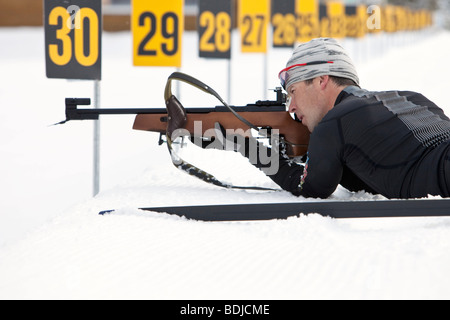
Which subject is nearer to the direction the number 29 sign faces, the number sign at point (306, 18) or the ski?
the ski

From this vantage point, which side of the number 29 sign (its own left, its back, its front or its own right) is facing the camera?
front

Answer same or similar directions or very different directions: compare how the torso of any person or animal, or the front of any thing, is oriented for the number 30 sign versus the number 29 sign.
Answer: same or similar directions

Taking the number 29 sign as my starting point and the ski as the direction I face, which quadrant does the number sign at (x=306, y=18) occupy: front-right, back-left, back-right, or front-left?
back-left

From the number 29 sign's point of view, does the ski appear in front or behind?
in front

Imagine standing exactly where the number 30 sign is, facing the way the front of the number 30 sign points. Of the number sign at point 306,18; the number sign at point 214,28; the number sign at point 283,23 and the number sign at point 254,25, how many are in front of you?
0

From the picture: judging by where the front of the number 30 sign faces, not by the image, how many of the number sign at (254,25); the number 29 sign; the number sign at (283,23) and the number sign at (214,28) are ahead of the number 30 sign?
0

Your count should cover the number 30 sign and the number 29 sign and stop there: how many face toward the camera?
2

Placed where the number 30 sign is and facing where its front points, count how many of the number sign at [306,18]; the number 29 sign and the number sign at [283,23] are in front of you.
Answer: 0

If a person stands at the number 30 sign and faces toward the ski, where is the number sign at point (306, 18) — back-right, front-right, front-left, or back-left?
back-left

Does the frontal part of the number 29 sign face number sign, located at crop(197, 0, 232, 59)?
no

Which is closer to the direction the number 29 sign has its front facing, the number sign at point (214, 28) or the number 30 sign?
the number 30 sign
